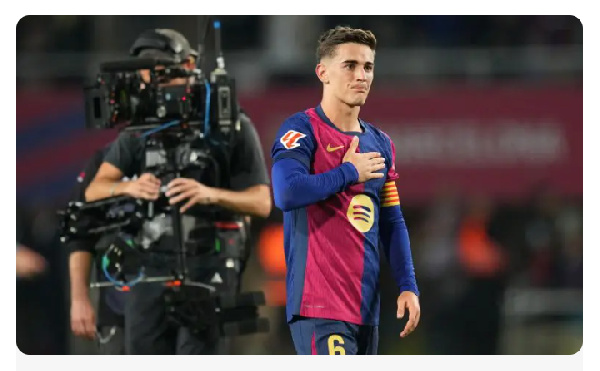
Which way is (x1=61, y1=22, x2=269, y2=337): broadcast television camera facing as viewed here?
to the viewer's left

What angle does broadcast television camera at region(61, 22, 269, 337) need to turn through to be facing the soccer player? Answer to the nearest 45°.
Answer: approximately 135° to its left

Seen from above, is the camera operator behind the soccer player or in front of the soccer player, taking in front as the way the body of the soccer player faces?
behind

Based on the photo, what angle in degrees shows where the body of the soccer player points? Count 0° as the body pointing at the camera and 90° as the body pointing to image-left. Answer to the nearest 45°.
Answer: approximately 315°
